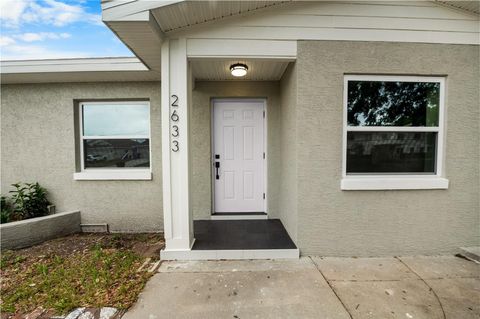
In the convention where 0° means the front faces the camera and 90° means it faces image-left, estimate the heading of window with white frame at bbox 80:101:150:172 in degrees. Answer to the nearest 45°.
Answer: approximately 0°

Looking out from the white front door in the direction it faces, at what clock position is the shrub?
The shrub is roughly at 3 o'clock from the white front door.

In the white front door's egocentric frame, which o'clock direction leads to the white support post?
The white support post is roughly at 1 o'clock from the white front door.

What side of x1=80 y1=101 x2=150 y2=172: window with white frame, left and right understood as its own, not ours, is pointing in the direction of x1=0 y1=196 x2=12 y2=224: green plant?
right

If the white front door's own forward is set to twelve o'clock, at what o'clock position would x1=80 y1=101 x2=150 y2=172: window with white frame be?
The window with white frame is roughly at 3 o'clock from the white front door.

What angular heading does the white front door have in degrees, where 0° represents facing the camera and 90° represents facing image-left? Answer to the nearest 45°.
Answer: approximately 0°

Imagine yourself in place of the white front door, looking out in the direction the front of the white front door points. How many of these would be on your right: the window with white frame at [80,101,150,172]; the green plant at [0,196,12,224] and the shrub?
3

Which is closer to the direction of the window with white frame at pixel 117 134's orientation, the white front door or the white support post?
the white support post
